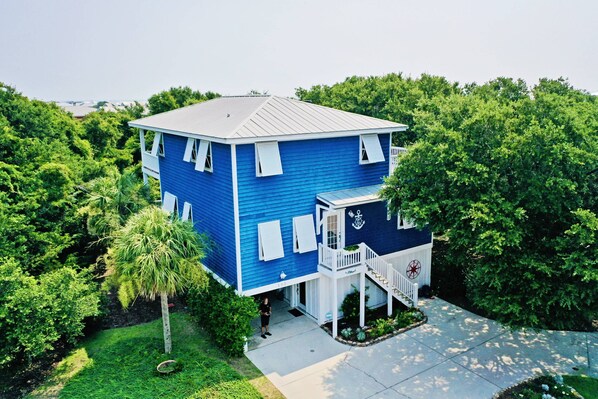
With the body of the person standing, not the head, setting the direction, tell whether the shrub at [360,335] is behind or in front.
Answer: in front

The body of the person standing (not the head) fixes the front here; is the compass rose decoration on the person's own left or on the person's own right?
on the person's own left

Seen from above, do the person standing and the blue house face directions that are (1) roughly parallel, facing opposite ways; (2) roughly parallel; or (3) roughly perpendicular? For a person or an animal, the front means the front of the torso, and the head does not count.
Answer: roughly parallel

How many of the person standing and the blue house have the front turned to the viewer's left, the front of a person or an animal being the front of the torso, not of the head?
0

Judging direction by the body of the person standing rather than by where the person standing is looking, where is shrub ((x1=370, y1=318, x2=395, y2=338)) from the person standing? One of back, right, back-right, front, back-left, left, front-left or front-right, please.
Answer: front-left

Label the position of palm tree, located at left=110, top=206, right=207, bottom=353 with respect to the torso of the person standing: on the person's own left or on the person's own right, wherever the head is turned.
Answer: on the person's own right

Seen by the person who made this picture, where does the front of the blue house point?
facing the viewer and to the right of the viewer

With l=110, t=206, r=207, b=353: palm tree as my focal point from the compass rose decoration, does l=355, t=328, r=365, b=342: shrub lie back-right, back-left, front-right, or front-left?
front-left

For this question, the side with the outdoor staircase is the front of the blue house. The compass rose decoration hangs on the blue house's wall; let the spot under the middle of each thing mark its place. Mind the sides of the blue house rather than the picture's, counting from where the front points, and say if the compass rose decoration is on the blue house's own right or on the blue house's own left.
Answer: on the blue house's own left

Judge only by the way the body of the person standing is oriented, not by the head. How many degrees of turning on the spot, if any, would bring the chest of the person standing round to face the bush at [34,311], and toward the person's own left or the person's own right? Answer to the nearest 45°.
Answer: approximately 135° to the person's own right
